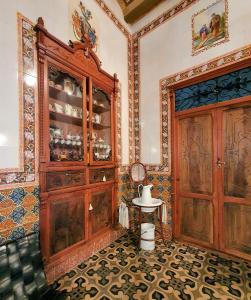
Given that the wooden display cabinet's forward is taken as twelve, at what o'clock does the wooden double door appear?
The wooden double door is roughly at 11 o'clock from the wooden display cabinet.

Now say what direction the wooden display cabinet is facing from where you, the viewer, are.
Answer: facing the viewer and to the right of the viewer
